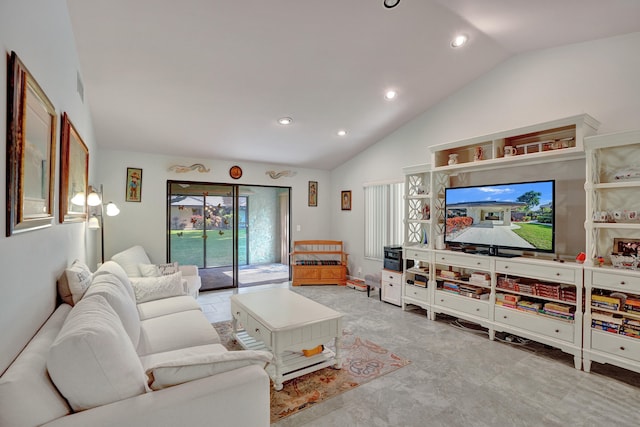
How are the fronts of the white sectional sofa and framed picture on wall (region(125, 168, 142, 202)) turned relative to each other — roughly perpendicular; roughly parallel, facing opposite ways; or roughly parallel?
roughly perpendicular

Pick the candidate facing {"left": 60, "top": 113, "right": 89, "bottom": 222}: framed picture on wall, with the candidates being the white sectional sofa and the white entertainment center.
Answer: the white entertainment center

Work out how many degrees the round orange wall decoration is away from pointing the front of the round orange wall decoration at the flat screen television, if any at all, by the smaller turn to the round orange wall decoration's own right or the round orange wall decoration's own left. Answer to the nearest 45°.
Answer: approximately 45° to the round orange wall decoration's own left

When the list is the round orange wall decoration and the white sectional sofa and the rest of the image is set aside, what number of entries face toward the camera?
1

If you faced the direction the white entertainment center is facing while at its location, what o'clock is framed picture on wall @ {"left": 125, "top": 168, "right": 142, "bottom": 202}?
The framed picture on wall is roughly at 1 o'clock from the white entertainment center.

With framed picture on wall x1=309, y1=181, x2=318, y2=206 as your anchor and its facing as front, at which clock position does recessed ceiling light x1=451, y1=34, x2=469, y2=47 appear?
The recessed ceiling light is roughly at 11 o'clock from the framed picture on wall.

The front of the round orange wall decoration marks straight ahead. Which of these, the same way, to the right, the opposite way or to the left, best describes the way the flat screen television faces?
to the right

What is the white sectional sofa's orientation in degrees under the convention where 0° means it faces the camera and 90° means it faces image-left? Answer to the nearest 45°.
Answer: approximately 270°
